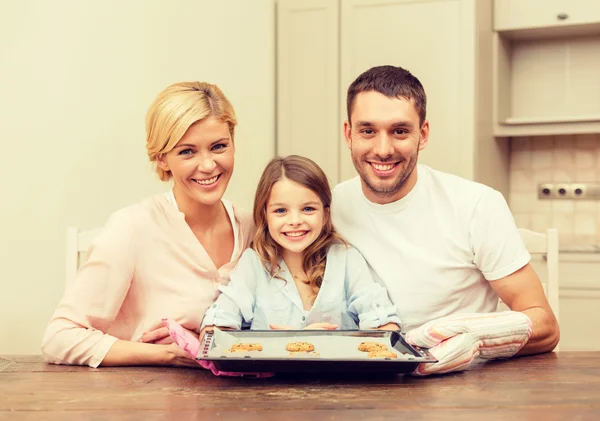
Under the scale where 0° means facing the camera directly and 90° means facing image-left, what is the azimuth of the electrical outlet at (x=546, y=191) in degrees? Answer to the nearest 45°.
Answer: approximately 0°

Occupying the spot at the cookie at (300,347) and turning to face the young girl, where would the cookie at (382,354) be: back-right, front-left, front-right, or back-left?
back-right
